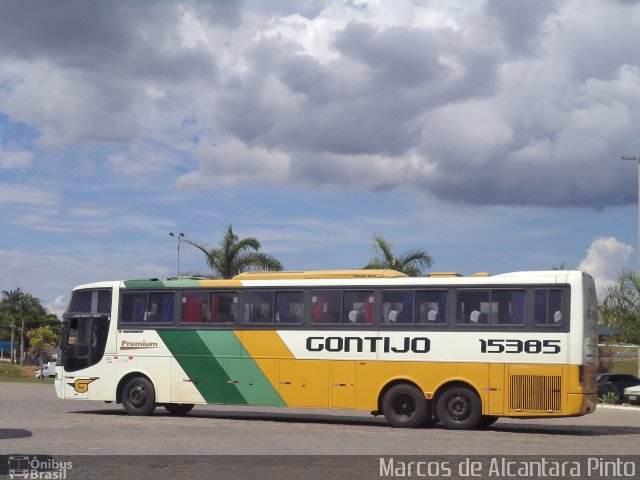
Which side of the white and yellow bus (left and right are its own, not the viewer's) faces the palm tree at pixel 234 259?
right

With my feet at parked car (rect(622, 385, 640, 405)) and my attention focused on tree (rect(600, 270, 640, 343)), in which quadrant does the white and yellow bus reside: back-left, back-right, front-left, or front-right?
back-left

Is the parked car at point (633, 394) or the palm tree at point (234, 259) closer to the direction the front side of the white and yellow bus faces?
the palm tree

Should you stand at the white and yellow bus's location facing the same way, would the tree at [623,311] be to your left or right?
on your right

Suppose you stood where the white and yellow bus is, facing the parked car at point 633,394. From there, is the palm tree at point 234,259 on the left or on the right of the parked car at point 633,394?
left

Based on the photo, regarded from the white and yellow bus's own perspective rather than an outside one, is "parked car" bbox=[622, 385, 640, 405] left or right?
on its right

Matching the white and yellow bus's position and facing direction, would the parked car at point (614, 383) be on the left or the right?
on its right

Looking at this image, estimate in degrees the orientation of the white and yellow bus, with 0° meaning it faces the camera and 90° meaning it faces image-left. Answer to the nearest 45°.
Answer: approximately 90°
